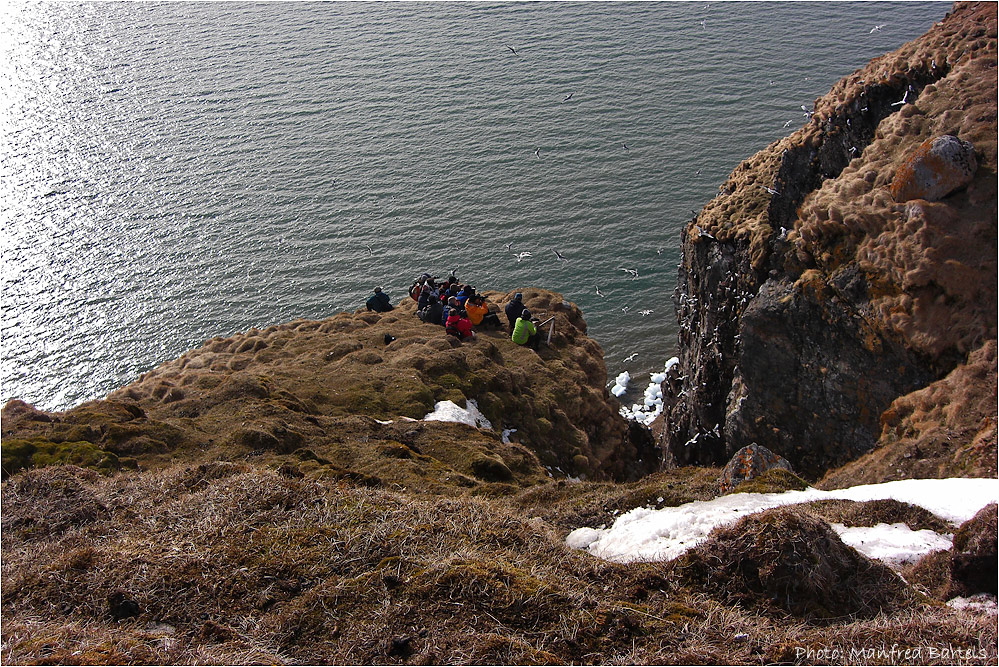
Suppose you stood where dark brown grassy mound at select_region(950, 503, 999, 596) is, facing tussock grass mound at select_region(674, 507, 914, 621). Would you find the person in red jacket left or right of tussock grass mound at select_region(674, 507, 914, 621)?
right

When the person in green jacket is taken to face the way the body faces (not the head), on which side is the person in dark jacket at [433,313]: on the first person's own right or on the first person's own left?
on the first person's own left

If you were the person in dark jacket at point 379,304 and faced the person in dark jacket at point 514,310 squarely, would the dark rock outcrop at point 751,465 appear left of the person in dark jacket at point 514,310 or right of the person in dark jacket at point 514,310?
right

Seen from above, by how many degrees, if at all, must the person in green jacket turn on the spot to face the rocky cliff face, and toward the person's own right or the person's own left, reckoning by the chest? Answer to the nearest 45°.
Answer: approximately 90° to the person's own right

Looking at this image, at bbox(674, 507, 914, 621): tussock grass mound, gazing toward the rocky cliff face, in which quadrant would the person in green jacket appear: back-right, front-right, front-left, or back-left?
front-left

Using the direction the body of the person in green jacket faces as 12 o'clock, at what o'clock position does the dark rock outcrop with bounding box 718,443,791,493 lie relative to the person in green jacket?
The dark rock outcrop is roughly at 4 o'clock from the person in green jacket.

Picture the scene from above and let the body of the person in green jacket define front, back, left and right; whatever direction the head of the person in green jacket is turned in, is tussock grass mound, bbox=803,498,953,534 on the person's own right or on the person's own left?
on the person's own right

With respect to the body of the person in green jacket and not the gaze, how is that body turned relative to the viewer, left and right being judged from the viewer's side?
facing away from the viewer and to the right of the viewer

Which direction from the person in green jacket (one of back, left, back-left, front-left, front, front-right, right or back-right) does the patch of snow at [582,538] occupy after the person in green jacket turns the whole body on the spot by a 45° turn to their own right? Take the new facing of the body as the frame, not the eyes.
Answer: right

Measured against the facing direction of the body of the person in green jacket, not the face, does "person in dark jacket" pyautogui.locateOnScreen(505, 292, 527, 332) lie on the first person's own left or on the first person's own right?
on the first person's own left

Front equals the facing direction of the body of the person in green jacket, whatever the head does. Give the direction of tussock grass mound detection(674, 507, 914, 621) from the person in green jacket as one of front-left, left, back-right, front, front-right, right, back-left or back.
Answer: back-right
